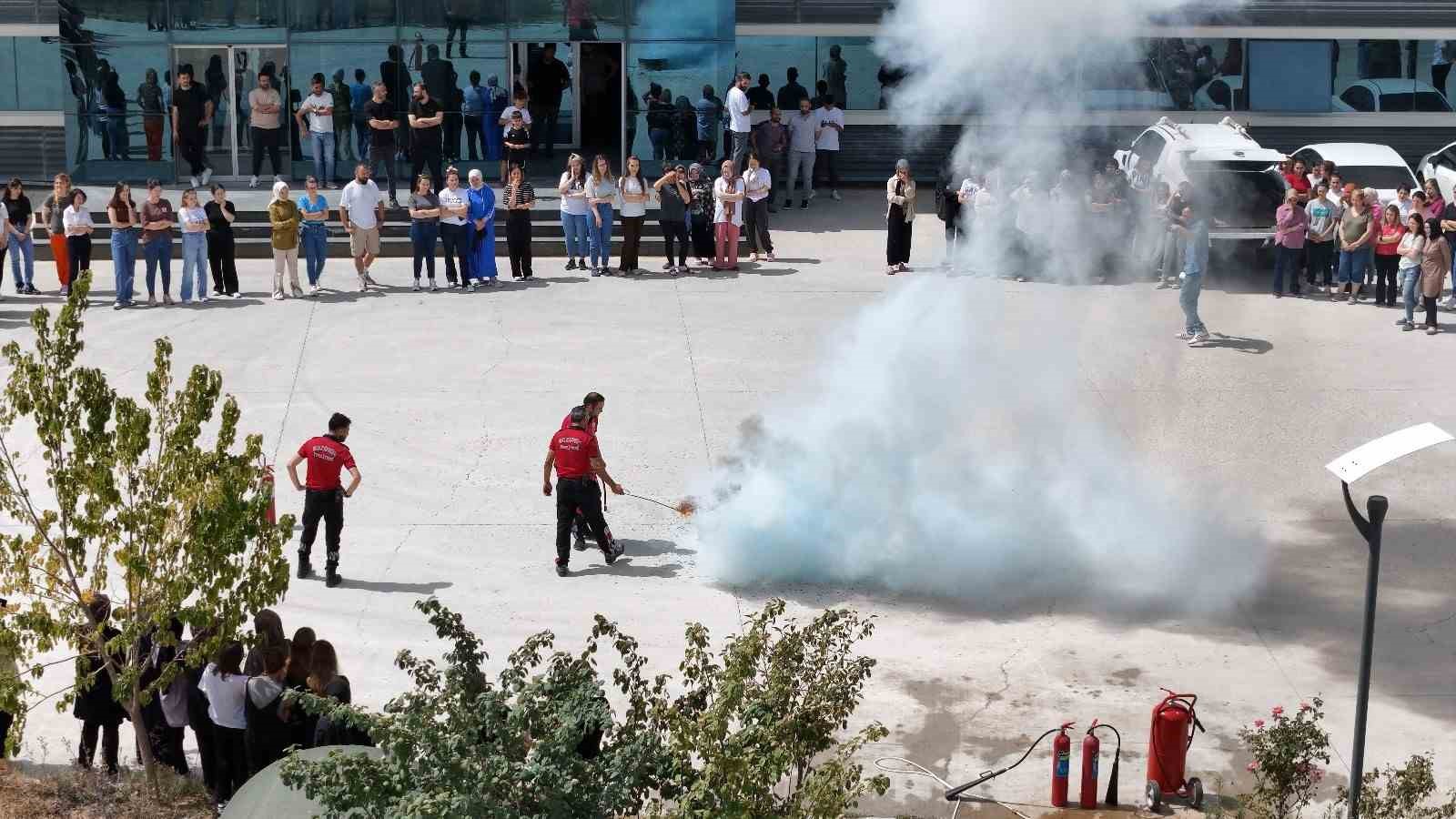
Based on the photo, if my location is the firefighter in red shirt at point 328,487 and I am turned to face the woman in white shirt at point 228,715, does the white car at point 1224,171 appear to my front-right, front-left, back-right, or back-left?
back-left

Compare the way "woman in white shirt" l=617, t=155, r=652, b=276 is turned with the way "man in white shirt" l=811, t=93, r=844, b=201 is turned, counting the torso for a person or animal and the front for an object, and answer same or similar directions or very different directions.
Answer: same or similar directions

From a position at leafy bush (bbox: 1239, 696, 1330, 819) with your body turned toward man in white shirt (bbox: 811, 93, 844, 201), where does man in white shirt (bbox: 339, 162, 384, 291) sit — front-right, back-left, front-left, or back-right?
front-left

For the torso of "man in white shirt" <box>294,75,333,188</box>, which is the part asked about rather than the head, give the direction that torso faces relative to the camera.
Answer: toward the camera

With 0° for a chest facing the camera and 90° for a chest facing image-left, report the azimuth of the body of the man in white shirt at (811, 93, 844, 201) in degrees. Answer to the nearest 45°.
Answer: approximately 0°

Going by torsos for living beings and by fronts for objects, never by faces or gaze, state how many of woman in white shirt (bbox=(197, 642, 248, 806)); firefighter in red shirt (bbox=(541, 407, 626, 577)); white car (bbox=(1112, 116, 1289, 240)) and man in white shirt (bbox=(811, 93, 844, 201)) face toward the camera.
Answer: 1

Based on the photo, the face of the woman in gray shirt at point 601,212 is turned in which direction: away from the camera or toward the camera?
toward the camera

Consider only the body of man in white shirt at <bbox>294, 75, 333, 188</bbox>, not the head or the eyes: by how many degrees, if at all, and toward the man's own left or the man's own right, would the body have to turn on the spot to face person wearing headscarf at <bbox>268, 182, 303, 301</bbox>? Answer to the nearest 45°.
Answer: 0° — they already face them

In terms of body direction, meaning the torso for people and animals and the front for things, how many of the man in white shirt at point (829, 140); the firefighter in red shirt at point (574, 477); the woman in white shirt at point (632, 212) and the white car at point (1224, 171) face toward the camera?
2

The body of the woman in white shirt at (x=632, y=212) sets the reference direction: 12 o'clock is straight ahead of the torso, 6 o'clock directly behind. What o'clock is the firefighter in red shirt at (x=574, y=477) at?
The firefighter in red shirt is roughly at 12 o'clock from the woman in white shirt.

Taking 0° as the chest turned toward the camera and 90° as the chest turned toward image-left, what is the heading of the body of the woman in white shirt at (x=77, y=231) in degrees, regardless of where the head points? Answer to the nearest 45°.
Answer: approximately 315°

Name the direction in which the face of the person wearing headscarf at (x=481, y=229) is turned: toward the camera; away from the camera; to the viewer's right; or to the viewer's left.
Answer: toward the camera

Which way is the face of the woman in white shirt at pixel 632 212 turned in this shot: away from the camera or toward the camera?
toward the camera
